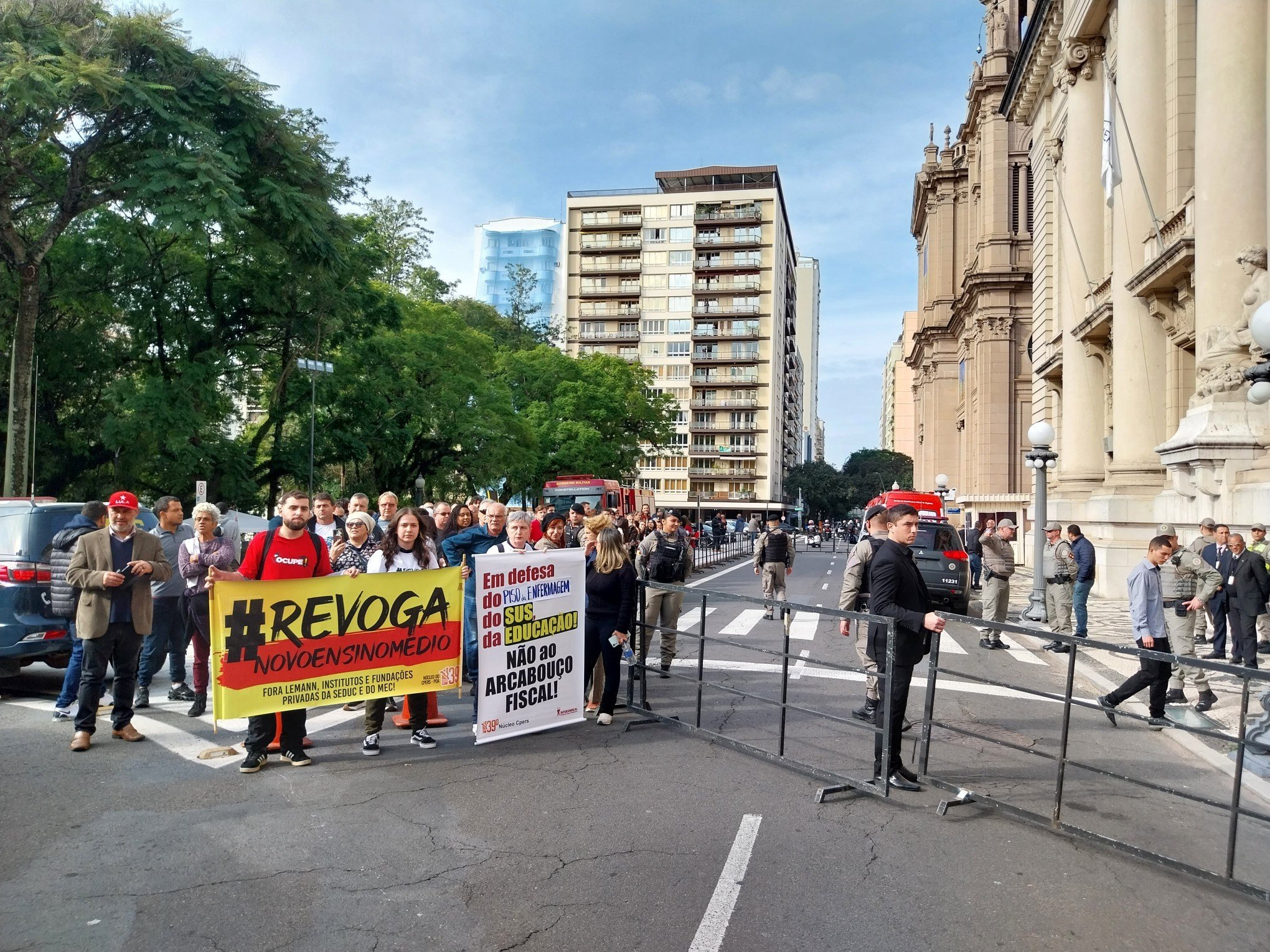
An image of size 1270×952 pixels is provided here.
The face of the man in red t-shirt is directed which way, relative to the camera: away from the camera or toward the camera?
toward the camera

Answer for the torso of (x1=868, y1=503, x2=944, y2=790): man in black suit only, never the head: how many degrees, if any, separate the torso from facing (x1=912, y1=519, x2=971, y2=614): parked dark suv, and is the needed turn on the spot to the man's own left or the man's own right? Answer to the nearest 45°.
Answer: approximately 90° to the man's own left

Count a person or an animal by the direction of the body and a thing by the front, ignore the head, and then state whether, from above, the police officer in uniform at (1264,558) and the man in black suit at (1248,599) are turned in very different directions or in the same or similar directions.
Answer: same or similar directions

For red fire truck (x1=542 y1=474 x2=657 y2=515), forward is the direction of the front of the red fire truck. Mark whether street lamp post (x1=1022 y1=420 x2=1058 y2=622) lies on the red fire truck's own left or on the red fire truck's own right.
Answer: on the red fire truck's own left

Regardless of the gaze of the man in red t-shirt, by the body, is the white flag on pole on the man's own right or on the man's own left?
on the man's own left

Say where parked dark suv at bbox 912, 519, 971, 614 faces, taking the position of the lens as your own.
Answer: facing away from the viewer

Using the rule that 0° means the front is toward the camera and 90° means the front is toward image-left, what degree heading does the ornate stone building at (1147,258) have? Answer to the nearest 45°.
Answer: approximately 90°

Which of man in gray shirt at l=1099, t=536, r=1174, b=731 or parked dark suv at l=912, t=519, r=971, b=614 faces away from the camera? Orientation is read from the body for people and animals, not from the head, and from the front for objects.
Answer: the parked dark suv

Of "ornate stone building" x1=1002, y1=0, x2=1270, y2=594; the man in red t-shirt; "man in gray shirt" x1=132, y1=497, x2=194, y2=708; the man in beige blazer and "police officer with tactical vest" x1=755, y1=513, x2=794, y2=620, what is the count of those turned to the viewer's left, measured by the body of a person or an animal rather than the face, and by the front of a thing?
1
